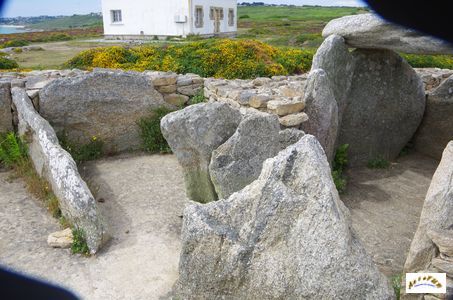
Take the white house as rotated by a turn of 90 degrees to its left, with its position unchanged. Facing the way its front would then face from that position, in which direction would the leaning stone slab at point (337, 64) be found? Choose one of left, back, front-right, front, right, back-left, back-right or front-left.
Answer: back-right

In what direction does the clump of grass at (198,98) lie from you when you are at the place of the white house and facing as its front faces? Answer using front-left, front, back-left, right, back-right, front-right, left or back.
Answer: front-right

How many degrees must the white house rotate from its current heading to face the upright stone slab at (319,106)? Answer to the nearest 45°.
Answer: approximately 45° to its right

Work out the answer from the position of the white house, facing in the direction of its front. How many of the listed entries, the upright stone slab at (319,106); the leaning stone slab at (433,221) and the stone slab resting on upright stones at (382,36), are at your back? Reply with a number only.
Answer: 0

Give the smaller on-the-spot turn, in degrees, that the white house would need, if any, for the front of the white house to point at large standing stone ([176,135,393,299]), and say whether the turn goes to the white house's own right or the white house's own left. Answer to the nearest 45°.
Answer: approximately 45° to the white house's own right

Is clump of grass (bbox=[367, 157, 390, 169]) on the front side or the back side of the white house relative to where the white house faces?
on the front side

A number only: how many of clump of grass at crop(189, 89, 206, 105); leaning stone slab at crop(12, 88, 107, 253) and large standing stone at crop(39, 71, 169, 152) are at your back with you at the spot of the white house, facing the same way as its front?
0

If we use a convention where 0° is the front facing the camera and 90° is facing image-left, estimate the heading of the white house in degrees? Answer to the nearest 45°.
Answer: approximately 315°

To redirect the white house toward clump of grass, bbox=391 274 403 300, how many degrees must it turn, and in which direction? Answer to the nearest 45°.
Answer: approximately 45° to its right

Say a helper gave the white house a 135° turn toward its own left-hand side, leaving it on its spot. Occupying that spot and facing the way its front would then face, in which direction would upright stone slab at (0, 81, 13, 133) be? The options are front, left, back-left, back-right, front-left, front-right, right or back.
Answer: back

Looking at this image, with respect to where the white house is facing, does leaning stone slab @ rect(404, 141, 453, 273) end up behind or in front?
in front

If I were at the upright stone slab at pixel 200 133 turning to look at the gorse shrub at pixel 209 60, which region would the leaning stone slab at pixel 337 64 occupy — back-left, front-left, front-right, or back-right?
front-right
